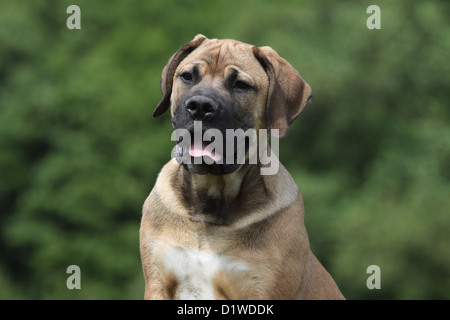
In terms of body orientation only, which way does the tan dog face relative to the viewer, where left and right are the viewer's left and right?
facing the viewer and to the left of the viewer
